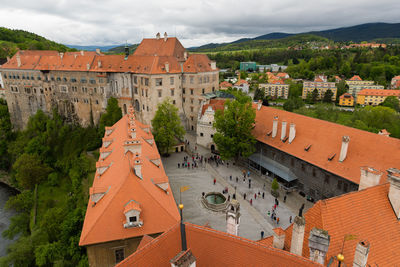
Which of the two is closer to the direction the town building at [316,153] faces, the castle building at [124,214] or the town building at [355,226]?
the castle building

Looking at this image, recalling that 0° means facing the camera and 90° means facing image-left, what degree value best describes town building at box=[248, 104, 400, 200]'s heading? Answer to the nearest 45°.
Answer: approximately 45°

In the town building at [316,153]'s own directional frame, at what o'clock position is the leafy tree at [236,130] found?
The leafy tree is roughly at 2 o'clock from the town building.

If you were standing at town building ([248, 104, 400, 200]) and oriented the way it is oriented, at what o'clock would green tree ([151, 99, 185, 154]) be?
The green tree is roughly at 2 o'clock from the town building.

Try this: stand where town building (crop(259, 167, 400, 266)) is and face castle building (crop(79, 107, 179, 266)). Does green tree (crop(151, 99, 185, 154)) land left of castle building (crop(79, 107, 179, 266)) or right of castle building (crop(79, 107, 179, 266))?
right

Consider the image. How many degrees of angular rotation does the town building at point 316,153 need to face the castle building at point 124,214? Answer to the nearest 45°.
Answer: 0° — it already faces it

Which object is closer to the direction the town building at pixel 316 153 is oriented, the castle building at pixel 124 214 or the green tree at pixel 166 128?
the castle building
